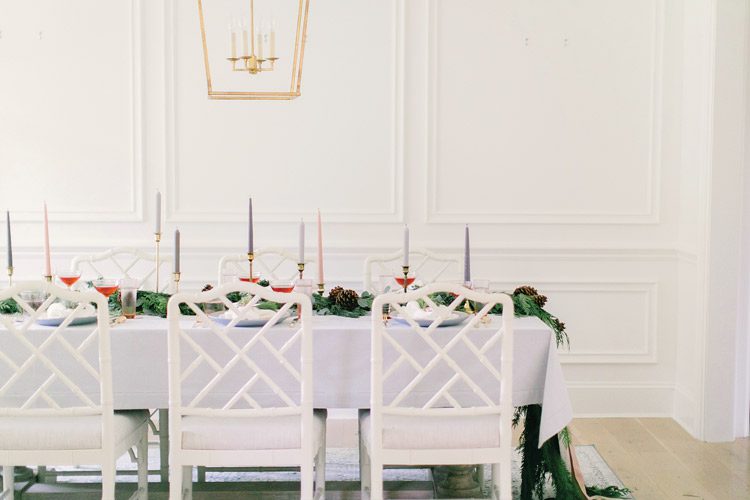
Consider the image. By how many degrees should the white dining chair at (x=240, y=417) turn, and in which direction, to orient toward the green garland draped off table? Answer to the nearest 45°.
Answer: approximately 90° to its right

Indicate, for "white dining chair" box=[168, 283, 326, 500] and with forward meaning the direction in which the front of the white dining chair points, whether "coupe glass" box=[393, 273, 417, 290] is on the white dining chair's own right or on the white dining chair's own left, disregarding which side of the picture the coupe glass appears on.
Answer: on the white dining chair's own right

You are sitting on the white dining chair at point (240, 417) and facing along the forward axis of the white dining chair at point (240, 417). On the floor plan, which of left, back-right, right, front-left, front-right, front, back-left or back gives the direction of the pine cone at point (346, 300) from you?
front-right

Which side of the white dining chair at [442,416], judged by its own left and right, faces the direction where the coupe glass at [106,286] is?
left

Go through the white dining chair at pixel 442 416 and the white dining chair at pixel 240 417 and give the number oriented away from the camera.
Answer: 2

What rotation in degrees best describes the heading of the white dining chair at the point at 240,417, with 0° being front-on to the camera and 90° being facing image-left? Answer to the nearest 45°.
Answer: approximately 180°

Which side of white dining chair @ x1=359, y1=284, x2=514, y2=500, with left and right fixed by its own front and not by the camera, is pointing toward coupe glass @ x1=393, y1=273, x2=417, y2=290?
front

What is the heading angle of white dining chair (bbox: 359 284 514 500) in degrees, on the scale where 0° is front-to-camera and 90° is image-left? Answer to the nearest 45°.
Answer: approximately 180°

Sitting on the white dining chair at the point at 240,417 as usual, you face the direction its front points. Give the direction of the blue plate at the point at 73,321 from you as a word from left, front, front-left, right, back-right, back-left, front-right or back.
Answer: front-left

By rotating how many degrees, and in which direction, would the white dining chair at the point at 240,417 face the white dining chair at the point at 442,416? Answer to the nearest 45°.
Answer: approximately 90° to its right

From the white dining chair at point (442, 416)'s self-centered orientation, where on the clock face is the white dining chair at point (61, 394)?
the white dining chair at point (61, 394) is roughly at 9 o'clock from the white dining chair at point (442, 416).

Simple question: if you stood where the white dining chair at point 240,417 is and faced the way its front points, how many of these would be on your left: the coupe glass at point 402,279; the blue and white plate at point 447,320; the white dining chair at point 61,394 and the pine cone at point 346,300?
1
